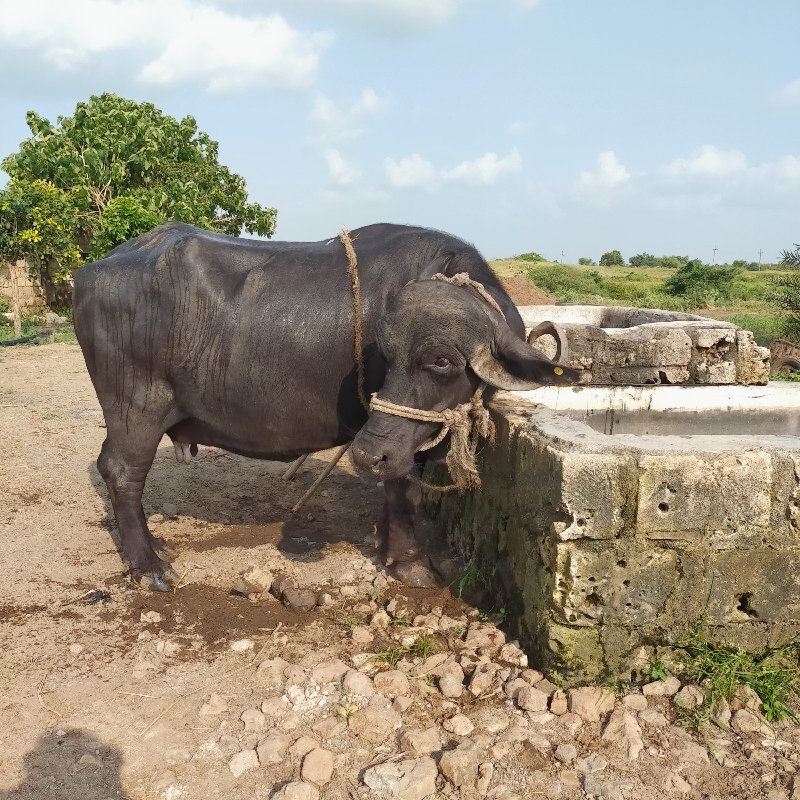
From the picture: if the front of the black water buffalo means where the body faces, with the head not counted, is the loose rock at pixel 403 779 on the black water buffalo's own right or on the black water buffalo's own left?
on the black water buffalo's own right

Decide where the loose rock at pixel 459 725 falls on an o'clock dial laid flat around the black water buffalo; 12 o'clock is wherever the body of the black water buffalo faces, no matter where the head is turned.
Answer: The loose rock is roughly at 2 o'clock from the black water buffalo.

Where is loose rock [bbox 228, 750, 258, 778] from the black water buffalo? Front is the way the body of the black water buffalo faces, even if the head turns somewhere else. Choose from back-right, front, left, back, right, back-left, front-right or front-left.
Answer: right

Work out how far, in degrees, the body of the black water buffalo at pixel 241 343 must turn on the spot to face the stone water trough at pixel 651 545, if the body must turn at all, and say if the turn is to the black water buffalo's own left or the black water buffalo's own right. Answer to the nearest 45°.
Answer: approximately 45° to the black water buffalo's own right

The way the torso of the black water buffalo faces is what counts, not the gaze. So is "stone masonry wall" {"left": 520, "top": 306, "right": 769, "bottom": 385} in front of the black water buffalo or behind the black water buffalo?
in front

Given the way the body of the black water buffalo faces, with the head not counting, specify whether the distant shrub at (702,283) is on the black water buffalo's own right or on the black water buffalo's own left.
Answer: on the black water buffalo's own left

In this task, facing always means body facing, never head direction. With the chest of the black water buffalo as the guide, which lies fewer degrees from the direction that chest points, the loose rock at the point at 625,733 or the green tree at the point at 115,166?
the loose rock

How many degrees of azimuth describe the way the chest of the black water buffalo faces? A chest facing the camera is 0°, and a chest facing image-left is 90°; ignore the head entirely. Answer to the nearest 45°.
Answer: approximately 270°

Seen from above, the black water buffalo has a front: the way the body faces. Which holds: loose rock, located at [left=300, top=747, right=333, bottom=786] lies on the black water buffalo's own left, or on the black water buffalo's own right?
on the black water buffalo's own right

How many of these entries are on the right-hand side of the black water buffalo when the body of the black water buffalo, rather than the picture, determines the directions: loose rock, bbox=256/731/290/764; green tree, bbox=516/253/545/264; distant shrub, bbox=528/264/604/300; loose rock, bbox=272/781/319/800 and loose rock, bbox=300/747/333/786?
3
